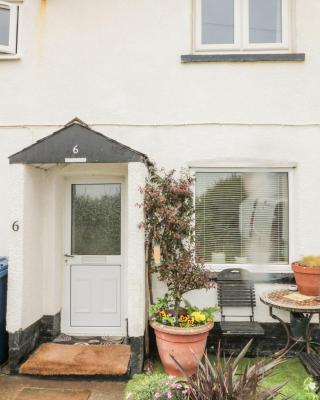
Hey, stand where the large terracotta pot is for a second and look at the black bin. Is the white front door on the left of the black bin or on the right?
right

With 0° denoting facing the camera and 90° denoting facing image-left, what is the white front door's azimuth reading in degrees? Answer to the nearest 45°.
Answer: approximately 0°

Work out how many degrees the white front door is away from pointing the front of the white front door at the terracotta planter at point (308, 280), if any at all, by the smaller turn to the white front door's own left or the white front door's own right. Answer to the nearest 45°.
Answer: approximately 45° to the white front door's own left

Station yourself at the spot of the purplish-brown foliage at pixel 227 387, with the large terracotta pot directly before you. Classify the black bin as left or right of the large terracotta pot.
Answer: left

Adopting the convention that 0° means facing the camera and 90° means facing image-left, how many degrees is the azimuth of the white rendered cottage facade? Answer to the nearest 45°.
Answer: approximately 0°

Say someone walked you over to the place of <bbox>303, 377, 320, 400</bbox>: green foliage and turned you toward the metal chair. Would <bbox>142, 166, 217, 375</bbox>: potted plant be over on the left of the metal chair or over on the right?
left

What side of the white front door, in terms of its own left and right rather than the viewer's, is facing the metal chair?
left

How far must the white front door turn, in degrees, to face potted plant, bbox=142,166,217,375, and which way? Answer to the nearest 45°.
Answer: approximately 45° to its left
